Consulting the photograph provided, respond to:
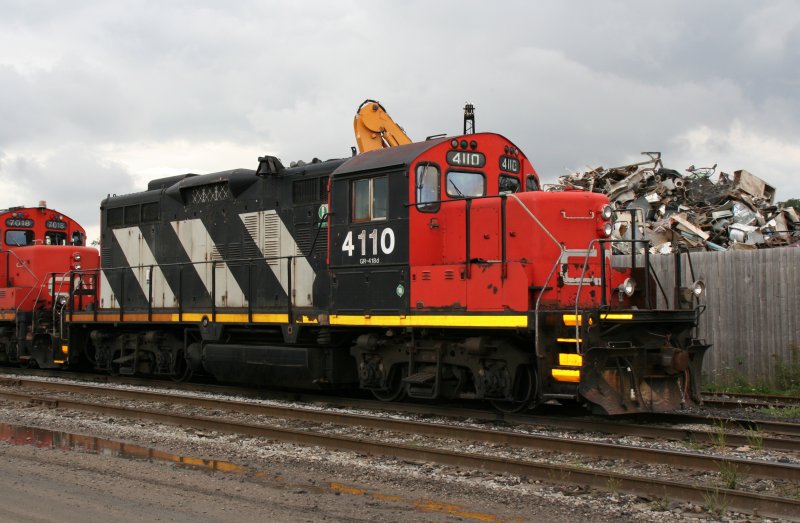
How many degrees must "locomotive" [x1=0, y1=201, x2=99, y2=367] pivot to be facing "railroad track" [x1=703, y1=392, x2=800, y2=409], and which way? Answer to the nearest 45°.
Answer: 0° — it already faces it

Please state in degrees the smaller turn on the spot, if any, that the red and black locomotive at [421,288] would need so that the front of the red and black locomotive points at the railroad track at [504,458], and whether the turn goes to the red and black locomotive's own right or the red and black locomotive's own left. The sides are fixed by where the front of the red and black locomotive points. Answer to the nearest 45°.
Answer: approximately 45° to the red and black locomotive's own right

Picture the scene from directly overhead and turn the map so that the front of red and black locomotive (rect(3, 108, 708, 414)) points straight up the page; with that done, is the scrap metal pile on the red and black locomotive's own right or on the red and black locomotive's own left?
on the red and black locomotive's own left

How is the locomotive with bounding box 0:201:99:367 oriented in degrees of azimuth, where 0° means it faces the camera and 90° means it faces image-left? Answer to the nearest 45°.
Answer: approximately 315°

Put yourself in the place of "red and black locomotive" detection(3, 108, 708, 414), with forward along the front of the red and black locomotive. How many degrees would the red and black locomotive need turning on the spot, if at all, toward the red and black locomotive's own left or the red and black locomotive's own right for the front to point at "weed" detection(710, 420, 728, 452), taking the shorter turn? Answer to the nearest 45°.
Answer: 0° — it already faces it

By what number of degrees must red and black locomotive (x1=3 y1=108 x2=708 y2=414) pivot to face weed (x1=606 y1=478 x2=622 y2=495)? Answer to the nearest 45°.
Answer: approximately 45° to its right

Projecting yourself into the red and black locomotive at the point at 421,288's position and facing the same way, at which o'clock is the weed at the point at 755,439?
The weed is roughly at 12 o'clock from the red and black locomotive.

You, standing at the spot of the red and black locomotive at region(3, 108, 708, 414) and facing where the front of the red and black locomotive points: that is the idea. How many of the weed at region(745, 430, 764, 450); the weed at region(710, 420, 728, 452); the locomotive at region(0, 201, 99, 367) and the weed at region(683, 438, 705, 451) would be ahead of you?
3

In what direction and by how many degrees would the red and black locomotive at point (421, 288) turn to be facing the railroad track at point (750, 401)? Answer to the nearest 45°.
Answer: approximately 45° to its left
